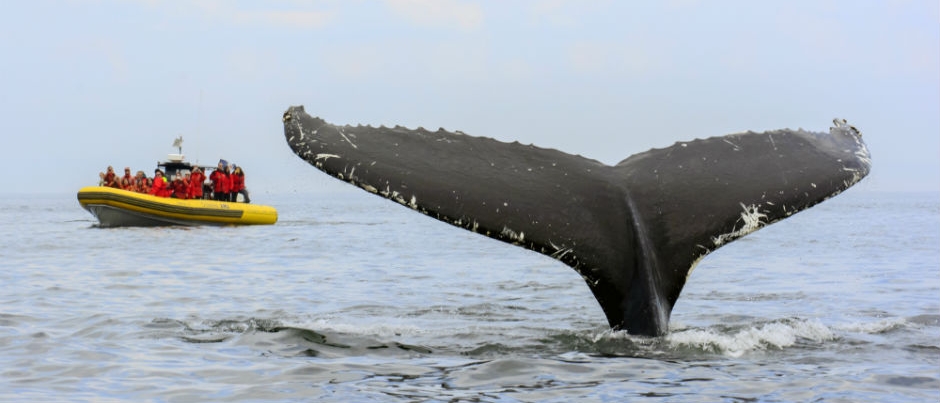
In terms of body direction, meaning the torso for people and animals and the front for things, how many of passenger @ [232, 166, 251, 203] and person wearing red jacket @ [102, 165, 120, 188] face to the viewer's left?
0

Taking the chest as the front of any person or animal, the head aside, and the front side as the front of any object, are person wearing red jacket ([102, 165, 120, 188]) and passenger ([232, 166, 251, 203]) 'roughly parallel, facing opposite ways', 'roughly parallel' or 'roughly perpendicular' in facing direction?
roughly parallel

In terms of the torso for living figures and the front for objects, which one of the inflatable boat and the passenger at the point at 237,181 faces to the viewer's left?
the inflatable boat

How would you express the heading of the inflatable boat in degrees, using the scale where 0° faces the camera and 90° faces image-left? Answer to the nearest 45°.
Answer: approximately 90°

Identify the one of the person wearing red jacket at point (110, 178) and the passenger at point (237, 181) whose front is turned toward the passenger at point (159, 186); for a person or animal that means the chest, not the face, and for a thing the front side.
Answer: the person wearing red jacket

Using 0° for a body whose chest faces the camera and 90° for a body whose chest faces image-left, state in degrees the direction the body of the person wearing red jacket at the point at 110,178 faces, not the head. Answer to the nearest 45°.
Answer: approximately 315°

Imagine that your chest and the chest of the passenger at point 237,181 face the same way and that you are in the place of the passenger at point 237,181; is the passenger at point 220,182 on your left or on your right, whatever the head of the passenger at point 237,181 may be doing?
on your right

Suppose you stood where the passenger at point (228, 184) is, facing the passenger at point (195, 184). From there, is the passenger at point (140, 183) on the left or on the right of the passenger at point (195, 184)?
right

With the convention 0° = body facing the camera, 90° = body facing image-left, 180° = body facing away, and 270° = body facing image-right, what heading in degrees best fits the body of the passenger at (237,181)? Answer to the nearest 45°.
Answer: approximately 315°

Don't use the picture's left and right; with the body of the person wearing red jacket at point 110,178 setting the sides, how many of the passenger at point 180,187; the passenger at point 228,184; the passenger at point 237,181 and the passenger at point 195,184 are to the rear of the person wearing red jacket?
0

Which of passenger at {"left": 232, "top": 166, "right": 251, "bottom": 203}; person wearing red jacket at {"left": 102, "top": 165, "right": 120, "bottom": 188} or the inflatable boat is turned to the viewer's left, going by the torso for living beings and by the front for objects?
the inflatable boat

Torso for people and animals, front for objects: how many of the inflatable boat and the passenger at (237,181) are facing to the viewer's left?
1

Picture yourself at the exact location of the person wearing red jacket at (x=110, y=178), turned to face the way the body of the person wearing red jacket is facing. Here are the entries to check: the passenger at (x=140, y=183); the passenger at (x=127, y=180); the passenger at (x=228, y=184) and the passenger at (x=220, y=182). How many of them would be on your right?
0

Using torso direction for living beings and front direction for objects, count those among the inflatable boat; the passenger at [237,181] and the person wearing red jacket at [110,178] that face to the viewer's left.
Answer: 1

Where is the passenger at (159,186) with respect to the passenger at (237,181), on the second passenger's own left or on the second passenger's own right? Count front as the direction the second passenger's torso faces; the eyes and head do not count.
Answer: on the second passenger's own right

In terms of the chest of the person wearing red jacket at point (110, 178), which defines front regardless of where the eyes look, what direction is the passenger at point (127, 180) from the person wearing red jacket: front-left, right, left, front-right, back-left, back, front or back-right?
left
